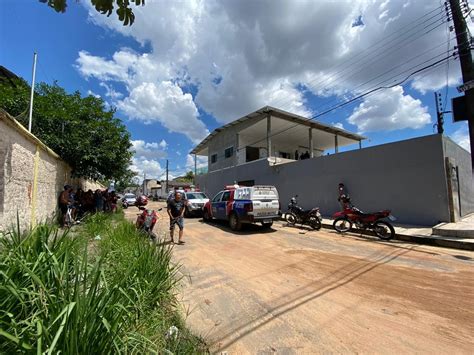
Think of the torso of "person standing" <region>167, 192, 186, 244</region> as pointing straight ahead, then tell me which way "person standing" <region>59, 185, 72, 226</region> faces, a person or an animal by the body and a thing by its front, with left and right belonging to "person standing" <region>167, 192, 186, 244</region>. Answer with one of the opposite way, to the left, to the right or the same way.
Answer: to the left

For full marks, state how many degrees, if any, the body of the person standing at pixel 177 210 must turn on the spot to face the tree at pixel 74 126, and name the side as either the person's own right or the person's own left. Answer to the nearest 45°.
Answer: approximately 135° to the person's own right

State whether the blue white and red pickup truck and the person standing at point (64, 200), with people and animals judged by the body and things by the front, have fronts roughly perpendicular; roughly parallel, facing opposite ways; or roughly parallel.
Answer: roughly perpendicular

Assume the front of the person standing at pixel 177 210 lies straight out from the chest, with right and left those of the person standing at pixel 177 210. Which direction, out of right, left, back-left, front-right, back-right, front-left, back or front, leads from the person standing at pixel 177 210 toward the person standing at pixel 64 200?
back-right

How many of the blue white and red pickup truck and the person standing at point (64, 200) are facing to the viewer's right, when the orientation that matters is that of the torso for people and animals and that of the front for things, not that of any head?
1

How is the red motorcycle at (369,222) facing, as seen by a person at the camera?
facing away from the viewer and to the left of the viewer
